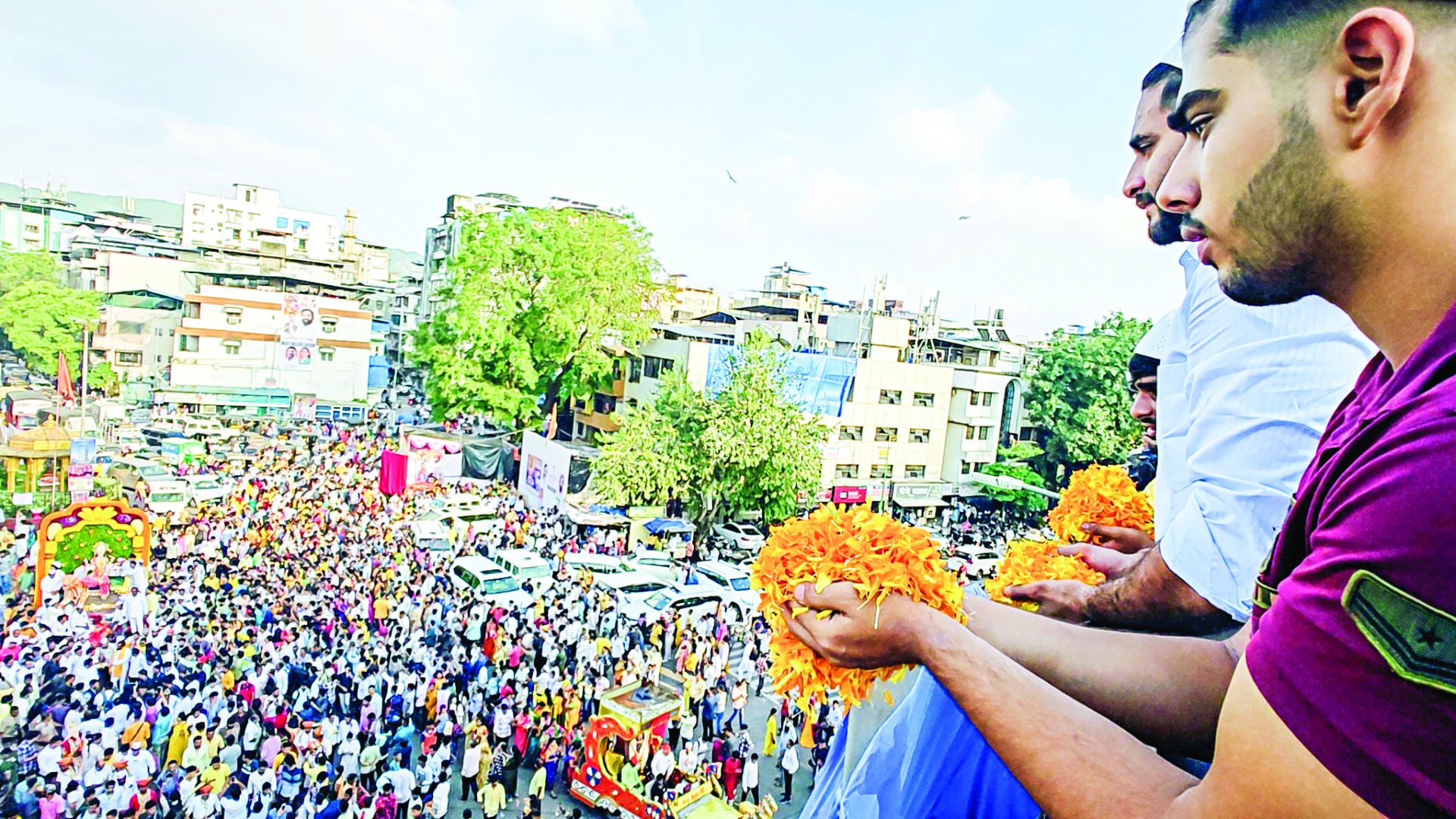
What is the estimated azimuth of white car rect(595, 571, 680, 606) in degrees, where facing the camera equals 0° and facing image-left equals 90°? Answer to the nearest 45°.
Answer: approximately 45°

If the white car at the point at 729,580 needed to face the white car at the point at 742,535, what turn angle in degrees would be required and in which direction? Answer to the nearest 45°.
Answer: approximately 135° to its left

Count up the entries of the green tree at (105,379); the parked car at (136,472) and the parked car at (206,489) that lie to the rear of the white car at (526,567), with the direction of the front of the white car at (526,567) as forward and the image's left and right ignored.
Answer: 3

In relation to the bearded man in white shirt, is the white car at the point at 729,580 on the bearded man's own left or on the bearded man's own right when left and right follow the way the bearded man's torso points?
on the bearded man's own right

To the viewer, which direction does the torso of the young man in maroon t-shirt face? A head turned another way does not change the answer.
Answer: to the viewer's left

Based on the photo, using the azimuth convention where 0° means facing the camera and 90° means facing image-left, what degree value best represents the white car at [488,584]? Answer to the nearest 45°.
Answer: approximately 315°

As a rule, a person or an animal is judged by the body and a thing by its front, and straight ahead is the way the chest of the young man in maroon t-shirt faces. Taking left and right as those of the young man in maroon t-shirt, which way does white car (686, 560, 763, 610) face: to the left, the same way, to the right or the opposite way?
the opposite way

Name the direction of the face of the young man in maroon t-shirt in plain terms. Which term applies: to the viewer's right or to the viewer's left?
to the viewer's left

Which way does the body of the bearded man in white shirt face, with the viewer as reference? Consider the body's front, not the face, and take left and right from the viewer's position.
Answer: facing to the left of the viewer

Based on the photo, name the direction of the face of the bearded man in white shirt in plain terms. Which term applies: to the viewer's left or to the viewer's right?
to the viewer's left

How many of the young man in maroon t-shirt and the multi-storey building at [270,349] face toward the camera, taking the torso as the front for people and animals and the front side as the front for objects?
1
